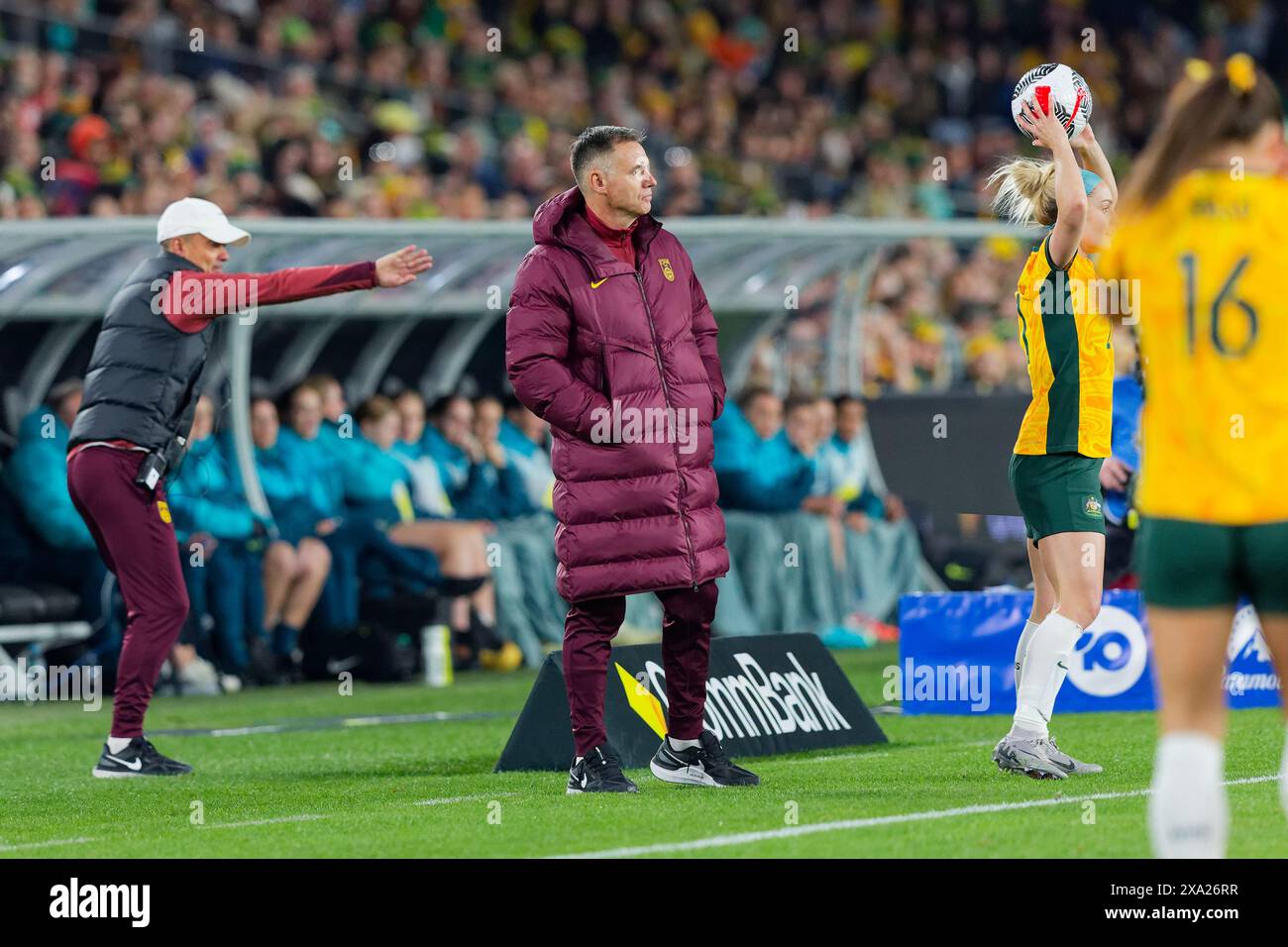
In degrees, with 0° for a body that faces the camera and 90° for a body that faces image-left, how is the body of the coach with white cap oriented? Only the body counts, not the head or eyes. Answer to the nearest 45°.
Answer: approximately 270°

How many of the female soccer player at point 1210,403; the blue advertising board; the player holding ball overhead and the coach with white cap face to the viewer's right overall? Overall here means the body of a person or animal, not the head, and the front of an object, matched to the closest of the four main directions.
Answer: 2

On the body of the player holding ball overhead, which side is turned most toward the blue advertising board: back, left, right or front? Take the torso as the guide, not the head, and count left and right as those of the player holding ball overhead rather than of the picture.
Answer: left

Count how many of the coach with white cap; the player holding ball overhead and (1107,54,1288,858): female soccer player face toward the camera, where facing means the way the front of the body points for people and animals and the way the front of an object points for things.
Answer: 0

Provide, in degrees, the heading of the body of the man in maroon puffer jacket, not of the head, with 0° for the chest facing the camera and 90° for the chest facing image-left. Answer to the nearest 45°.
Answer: approximately 315°

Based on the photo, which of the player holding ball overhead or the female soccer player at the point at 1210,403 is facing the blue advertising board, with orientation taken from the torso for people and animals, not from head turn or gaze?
the female soccer player

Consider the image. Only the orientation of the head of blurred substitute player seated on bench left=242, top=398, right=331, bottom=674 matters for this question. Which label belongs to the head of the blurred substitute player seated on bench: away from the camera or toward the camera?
toward the camera

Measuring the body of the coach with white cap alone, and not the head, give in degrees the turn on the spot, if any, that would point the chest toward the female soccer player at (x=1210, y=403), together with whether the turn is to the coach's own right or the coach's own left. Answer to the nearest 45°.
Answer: approximately 45° to the coach's own right

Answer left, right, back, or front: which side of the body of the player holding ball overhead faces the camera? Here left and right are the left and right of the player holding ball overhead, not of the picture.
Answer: right

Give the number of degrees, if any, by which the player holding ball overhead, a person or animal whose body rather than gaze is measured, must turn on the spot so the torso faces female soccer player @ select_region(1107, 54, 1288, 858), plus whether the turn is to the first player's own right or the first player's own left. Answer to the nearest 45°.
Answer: approximately 90° to the first player's own right

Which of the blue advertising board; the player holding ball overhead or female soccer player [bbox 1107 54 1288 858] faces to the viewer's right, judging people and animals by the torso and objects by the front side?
the player holding ball overhead

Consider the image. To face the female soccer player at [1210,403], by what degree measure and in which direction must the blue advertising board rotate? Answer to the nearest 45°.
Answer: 0° — it already faces them

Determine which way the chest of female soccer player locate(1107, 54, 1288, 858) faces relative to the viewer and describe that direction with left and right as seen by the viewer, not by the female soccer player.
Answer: facing away from the viewer

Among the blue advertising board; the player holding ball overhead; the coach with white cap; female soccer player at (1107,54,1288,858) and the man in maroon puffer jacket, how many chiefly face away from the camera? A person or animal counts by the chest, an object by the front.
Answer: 1

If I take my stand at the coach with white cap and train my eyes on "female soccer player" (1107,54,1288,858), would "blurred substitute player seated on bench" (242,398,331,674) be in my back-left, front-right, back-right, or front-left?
back-left

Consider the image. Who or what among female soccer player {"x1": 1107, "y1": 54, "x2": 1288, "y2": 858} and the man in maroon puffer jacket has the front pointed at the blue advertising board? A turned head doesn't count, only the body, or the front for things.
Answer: the female soccer player

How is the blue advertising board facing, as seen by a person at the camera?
facing the viewer

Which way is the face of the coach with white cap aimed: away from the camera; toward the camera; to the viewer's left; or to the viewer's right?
to the viewer's right

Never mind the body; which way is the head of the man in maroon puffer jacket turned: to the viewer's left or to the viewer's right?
to the viewer's right

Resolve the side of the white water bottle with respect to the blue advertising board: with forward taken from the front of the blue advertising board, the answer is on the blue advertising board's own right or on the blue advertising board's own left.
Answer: on the blue advertising board's own right
